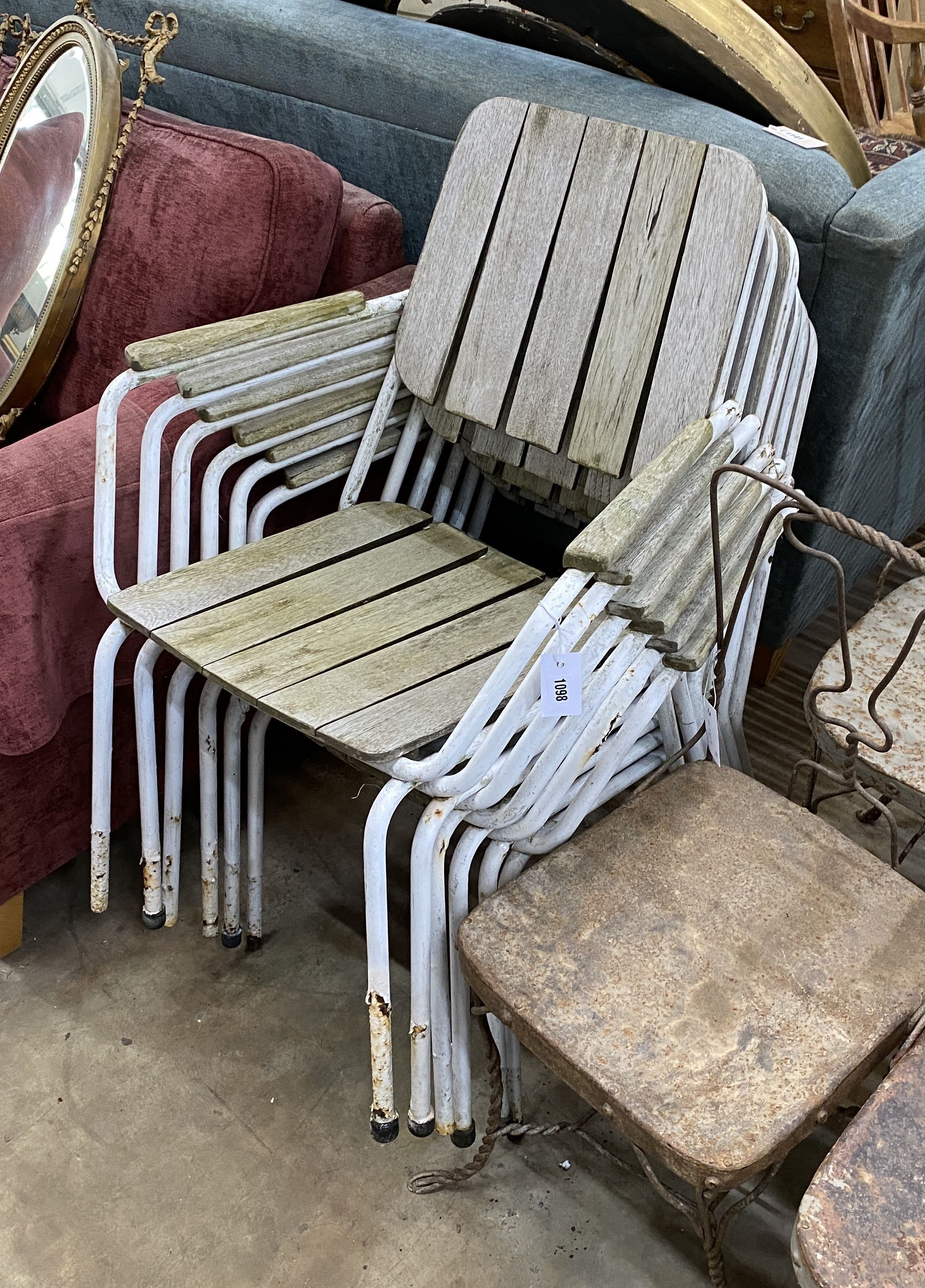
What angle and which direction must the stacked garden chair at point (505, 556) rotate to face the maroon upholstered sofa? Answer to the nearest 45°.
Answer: approximately 90° to its right

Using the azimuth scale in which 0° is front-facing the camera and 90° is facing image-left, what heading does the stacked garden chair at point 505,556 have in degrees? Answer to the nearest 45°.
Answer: approximately 45°

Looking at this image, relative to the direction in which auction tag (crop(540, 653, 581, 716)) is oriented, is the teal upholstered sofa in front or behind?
behind

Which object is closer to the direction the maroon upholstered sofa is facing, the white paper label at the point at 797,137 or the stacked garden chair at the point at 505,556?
the stacked garden chair

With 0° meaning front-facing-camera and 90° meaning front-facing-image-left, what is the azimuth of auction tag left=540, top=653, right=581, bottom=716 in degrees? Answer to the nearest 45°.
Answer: approximately 0°

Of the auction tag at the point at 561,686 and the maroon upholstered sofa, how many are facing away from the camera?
0
